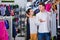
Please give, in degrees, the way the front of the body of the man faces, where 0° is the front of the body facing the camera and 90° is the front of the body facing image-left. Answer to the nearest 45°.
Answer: approximately 45°

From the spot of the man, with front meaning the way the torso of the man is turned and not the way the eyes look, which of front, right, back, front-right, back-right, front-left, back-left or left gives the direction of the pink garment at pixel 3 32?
front-right
